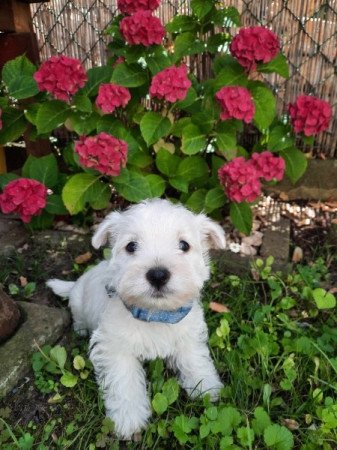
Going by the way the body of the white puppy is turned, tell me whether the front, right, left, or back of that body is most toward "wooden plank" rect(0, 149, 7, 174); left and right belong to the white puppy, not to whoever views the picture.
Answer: back

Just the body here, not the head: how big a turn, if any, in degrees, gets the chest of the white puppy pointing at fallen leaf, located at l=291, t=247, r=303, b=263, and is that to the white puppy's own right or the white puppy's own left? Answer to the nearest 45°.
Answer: approximately 90° to the white puppy's own left

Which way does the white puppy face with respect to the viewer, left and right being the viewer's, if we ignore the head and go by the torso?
facing the viewer and to the right of the viewer

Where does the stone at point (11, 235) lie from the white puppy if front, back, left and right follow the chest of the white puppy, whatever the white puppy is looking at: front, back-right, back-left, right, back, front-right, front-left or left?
back

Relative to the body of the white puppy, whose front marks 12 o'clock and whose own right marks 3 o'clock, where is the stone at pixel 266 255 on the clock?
The stone is roughly at 9 o'clock from the white puppy.

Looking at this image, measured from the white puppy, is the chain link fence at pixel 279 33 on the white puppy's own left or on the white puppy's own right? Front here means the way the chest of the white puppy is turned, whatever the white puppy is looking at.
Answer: on the white puppy's own left

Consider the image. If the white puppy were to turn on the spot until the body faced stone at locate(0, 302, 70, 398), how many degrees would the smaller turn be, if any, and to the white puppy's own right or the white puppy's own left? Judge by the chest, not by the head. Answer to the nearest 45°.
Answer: approximately 135° to the white puppy's own right
